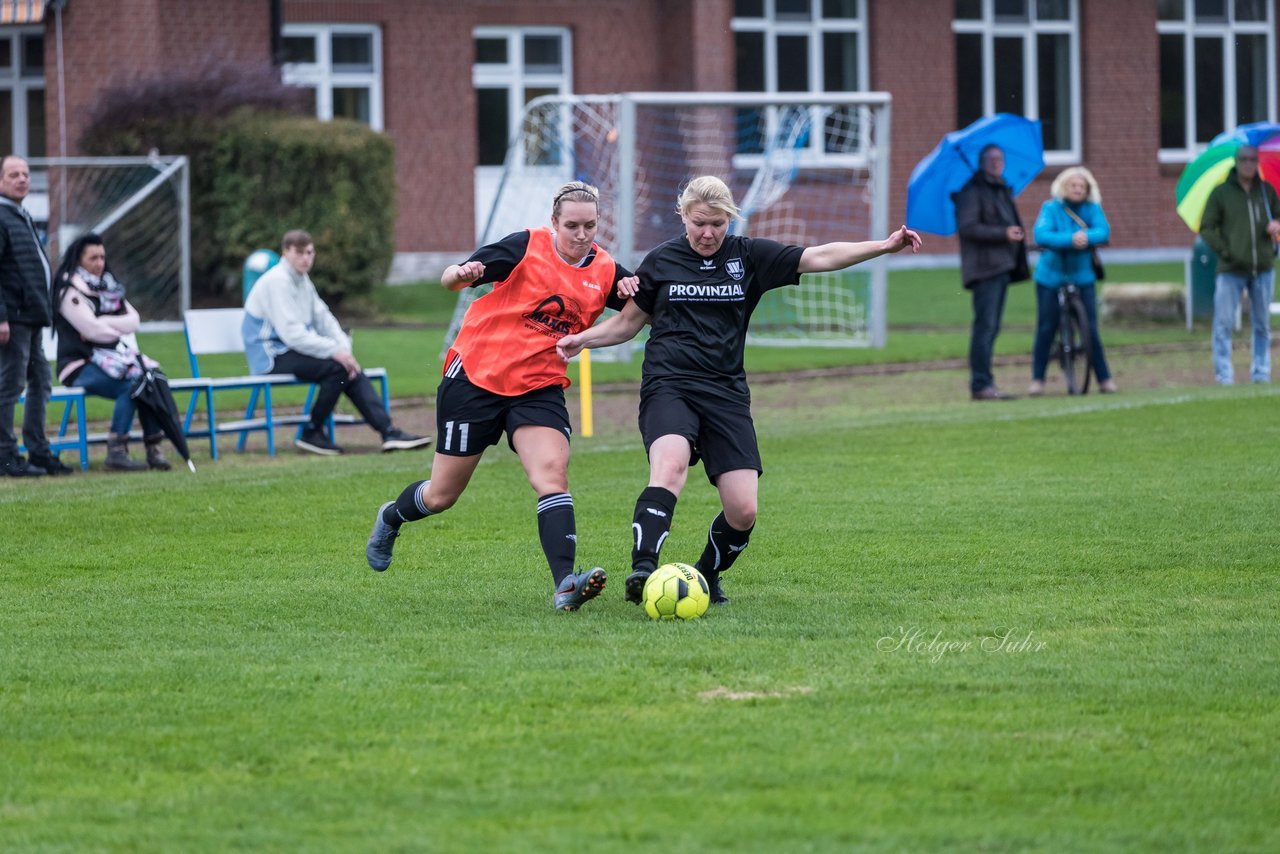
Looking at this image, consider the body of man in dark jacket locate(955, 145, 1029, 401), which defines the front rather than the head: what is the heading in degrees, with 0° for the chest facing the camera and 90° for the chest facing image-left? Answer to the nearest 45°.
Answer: approximately 315°

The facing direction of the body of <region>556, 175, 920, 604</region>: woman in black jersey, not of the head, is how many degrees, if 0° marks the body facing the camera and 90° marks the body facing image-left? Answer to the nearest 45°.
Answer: approximately 0°

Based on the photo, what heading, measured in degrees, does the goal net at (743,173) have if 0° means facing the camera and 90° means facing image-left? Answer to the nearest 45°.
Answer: approximately 315°

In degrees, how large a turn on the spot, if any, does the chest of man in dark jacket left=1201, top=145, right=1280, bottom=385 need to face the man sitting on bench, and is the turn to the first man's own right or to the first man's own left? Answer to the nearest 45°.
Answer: approximately 45° to the first man's own right

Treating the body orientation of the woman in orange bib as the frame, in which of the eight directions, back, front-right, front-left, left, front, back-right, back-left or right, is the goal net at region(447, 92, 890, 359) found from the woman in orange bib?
back-left

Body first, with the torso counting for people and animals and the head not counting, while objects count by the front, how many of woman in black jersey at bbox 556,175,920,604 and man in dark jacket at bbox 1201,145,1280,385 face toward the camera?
2
